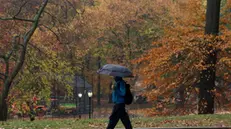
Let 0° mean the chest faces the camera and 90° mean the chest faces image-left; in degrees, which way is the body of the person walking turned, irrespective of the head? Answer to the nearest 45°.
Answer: approximately 90°

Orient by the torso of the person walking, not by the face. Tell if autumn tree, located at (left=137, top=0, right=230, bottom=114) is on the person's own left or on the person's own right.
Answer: on the person's own right
